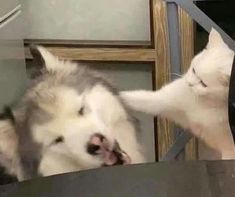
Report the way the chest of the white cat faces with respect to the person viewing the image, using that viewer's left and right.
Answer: facing the viewer and to the left of the viewer
